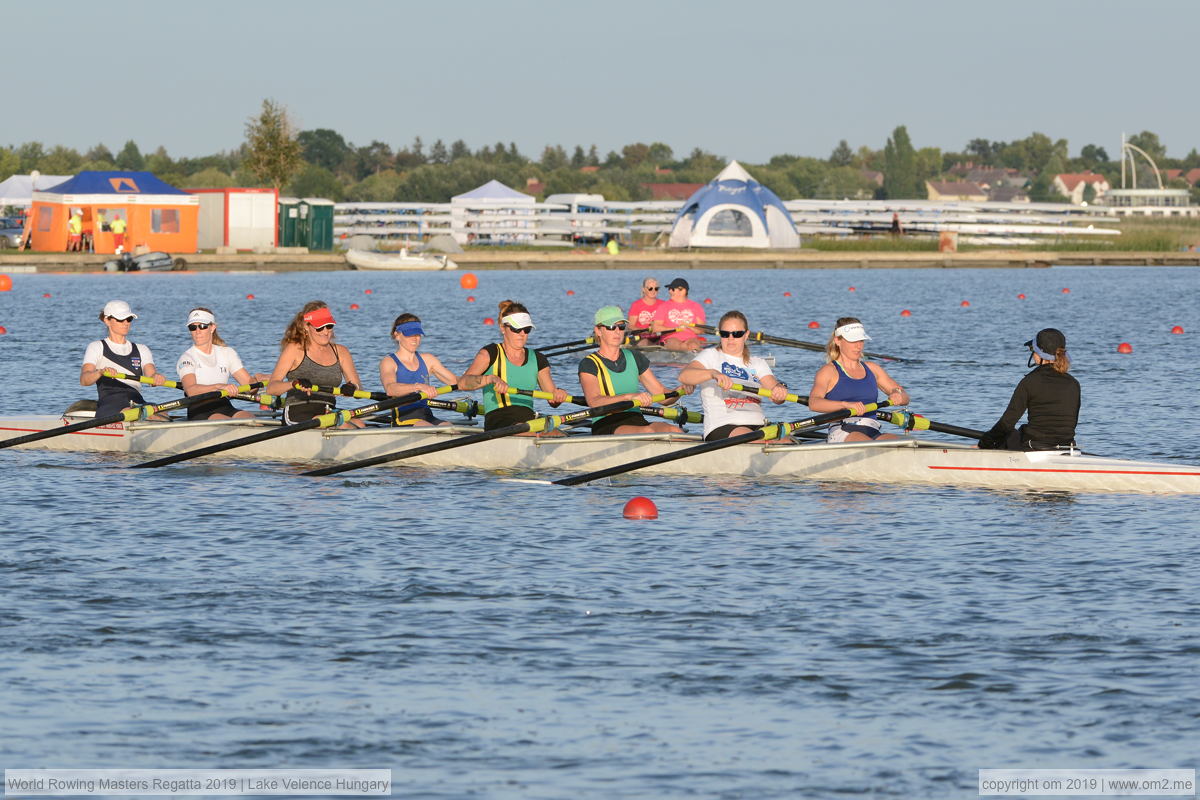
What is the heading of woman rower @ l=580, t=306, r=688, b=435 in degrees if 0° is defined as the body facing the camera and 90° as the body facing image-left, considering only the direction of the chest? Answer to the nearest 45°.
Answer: approximately 315°

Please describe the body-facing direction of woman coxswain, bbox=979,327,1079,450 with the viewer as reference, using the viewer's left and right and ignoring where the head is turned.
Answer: facing away from the viewer and to the left of the viewer

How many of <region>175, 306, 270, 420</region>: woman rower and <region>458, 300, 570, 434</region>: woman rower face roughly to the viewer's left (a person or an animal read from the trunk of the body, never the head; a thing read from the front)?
0

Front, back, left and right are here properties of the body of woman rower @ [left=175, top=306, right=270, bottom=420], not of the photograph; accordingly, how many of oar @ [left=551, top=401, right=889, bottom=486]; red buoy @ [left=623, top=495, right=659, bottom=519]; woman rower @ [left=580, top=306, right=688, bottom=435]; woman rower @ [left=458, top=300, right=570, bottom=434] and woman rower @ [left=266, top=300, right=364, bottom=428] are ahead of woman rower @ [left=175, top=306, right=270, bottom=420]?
5

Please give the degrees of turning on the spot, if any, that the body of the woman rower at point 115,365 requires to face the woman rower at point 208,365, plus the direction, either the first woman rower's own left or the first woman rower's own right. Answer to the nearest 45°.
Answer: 0° — they already face them

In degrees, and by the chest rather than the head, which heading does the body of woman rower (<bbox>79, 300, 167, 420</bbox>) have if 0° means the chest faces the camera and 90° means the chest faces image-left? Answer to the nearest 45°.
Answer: approximately 315°

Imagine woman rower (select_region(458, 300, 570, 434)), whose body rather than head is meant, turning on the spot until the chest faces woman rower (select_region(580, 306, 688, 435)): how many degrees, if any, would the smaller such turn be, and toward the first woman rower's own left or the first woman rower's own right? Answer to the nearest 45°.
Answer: approximately 45° to the first woman rower's own left

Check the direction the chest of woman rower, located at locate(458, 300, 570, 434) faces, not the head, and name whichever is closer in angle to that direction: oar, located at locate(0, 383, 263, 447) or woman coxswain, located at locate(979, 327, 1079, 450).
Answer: the woman coxswain

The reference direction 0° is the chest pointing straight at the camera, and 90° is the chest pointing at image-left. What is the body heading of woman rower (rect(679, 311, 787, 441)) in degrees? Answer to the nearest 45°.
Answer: approximately 315°

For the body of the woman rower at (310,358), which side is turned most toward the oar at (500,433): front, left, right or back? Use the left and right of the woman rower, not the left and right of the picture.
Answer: front

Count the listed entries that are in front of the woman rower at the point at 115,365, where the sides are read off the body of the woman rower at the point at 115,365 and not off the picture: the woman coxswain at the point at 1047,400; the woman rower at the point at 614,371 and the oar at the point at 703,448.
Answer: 3

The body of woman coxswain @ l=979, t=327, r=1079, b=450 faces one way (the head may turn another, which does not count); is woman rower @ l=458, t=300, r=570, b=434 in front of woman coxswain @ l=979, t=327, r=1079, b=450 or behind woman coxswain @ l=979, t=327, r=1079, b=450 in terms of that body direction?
in front

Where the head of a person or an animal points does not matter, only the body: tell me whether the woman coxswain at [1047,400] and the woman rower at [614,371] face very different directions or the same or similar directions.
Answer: very different directions
